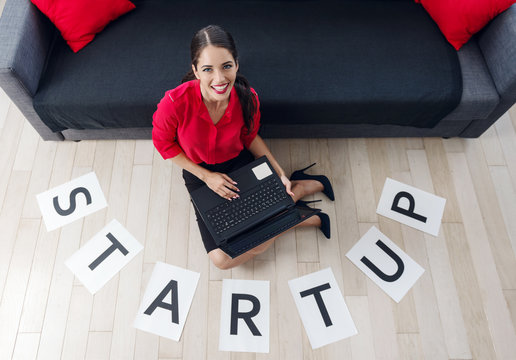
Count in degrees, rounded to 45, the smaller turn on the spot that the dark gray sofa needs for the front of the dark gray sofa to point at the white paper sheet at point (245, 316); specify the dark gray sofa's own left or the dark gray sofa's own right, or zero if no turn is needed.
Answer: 0° — it already faces it

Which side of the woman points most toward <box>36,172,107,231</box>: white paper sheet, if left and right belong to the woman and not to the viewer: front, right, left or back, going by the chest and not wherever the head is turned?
right

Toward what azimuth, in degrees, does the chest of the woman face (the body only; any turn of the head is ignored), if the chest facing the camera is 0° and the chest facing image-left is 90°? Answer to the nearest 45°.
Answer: approximately 0°

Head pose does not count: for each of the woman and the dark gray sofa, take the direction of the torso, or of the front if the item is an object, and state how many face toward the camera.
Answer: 2

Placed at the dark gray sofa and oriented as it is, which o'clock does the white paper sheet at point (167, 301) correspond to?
The white paper sheet is roughly at 1 o'clock from the dark gray sofa.
